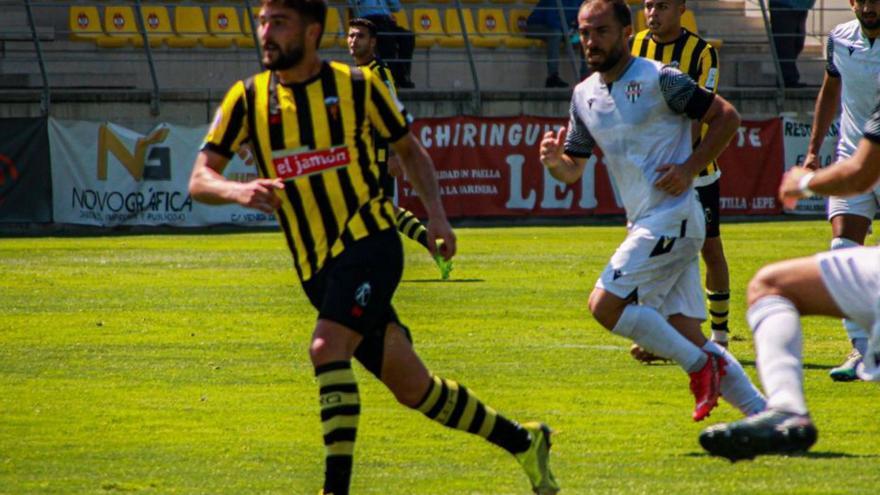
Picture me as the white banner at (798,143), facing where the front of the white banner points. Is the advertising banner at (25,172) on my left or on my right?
on my right

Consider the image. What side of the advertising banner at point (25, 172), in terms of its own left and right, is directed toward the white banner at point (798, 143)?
left

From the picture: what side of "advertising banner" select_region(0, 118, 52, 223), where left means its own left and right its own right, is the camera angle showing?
front

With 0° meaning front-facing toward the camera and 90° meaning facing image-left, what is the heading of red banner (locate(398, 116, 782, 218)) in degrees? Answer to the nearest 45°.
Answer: approximately 0°

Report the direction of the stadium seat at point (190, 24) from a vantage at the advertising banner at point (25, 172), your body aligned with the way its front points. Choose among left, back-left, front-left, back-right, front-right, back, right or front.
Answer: back-left

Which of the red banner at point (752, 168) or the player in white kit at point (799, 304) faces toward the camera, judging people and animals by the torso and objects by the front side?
the red banner

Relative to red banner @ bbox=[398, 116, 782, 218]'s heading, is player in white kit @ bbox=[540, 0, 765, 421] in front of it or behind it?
in front

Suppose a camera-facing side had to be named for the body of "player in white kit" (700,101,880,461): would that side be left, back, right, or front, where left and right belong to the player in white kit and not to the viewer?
left

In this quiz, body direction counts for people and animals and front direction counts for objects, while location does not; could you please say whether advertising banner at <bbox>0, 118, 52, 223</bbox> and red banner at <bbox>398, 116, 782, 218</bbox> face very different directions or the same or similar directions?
same or similar directions

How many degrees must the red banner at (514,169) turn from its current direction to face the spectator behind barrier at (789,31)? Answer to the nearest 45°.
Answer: approximately 135° to its left

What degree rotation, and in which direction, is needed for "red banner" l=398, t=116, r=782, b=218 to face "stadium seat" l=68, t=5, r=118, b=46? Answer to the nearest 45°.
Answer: approximately 90° to its right

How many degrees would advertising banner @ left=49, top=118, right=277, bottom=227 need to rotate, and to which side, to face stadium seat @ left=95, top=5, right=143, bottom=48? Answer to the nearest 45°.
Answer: approximately 180°

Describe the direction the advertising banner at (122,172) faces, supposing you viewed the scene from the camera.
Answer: facing the viewer

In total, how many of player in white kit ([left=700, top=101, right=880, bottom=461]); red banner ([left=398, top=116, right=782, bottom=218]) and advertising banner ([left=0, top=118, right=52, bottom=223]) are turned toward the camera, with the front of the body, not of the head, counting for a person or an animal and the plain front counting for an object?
2

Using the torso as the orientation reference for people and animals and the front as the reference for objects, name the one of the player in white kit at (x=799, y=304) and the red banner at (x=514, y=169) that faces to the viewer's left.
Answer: the player in white kit
